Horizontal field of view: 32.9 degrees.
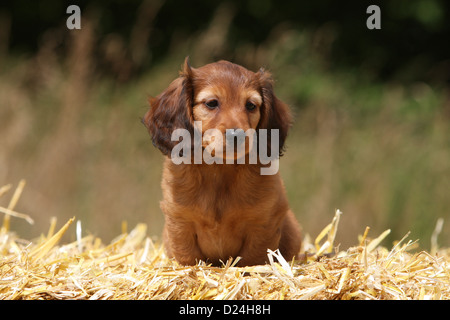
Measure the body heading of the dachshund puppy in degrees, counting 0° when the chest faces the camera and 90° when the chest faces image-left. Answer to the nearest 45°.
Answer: approximately 0°
